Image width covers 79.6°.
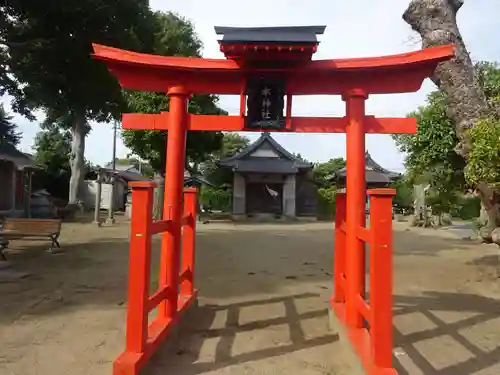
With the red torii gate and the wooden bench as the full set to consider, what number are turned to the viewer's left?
0

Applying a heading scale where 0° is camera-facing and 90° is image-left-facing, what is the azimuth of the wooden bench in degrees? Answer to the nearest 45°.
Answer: approximately 315°

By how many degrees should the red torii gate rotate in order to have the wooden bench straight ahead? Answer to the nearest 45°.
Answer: approximately 135° to its right

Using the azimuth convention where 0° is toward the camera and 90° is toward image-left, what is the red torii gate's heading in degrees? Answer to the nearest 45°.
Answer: approximately 0°

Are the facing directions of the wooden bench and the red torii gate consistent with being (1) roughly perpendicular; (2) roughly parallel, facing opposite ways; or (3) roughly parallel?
roughly perpendicular

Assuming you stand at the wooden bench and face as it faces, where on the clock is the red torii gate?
The red torii gate is roughly at 1 o'clock from the wooden bench.
